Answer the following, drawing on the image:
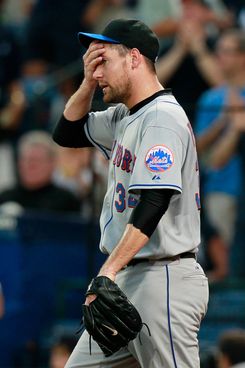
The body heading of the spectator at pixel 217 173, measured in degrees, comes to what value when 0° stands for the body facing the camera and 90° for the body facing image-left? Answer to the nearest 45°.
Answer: approximately 315°

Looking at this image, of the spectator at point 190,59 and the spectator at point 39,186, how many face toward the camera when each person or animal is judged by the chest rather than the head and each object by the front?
2

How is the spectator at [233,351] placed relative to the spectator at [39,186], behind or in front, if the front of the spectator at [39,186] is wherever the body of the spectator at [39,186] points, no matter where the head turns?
in front

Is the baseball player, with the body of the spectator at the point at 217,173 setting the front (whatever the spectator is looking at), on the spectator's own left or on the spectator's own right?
on the spectator's own right

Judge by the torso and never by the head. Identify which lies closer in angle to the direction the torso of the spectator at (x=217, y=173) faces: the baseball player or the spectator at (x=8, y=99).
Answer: the baseball player

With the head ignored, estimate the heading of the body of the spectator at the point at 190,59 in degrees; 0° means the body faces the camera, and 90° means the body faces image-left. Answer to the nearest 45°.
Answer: approximately 0°
